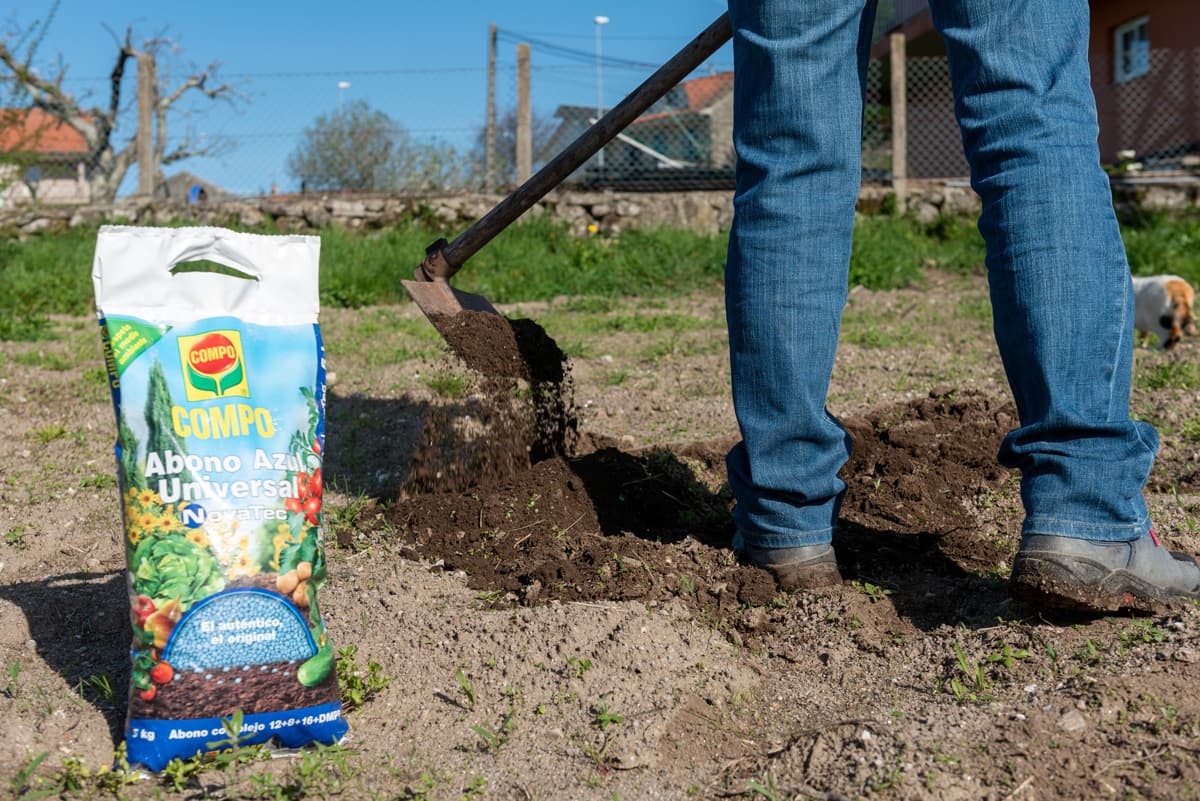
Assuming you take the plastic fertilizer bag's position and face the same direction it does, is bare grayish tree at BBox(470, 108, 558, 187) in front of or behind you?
behind

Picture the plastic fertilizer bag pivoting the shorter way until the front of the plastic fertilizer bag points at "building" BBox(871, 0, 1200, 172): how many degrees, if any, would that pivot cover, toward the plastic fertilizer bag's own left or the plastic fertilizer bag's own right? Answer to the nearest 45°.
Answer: approximately 135° to the plastic fertilizer bag's own left

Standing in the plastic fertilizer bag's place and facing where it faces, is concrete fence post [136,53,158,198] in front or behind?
behind

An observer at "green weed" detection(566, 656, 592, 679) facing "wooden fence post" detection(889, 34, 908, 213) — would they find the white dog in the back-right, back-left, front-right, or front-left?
front-right

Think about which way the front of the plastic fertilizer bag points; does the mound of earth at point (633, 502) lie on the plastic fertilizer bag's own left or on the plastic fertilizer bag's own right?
on the plastic fertilizer bag's own left

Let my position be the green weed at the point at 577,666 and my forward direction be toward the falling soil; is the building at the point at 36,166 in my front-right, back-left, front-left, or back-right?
front-left

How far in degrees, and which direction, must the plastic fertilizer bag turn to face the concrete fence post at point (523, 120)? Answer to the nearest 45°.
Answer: approximately 180°

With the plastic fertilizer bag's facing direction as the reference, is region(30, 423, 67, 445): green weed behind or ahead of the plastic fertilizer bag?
behind

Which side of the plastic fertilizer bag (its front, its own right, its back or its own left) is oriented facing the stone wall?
back

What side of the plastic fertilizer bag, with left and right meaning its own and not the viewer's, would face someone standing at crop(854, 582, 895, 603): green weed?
left

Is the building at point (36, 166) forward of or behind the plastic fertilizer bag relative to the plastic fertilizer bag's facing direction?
behind

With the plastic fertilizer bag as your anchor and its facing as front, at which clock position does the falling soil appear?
The falling soil is roughly at 7 o'clock from the plastic fertilizer bag.

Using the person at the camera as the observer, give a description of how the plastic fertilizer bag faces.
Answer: facing the viewer
